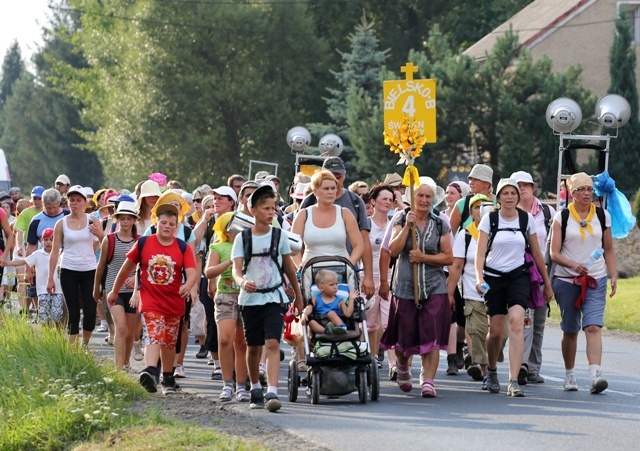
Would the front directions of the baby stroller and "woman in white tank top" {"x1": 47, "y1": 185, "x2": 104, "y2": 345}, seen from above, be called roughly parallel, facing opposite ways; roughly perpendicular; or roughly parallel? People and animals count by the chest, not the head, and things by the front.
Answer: roughly parallel

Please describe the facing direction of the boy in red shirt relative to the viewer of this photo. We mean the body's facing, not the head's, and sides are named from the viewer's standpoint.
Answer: facing the viewer

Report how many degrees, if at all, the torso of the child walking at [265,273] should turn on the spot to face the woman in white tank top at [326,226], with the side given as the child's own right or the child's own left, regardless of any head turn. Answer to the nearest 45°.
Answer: approximately 135° to the child's own left

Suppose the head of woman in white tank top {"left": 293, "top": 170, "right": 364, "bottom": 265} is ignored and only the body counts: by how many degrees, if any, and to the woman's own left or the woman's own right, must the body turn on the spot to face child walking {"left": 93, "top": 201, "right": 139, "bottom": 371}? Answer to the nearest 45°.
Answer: approximately 135° to the woman's own right

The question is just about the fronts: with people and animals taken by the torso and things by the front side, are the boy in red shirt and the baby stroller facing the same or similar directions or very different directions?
same or similar directions

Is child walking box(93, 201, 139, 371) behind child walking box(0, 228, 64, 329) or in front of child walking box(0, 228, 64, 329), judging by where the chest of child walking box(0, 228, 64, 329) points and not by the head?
in front

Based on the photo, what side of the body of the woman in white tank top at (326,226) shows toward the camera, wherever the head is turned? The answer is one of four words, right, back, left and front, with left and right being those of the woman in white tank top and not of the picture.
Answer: front

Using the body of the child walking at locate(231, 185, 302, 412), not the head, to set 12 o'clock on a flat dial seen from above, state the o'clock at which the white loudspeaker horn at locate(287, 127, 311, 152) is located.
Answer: The white loudspeaker horn is roughly at 6 o'clock from the child walking.

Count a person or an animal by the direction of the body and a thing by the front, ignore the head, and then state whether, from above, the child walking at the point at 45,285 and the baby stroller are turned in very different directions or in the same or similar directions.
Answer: same or similar directions
